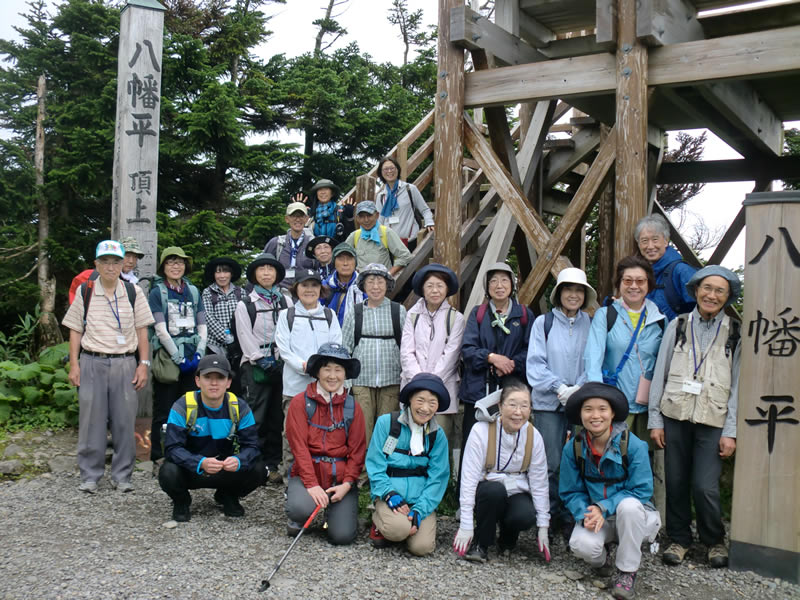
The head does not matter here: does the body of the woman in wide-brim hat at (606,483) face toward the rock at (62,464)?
no

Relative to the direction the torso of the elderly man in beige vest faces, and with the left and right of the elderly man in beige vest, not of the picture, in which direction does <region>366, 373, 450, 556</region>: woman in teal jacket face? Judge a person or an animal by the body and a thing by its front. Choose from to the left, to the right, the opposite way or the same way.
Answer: the same way

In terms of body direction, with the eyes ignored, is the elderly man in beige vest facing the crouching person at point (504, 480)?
no

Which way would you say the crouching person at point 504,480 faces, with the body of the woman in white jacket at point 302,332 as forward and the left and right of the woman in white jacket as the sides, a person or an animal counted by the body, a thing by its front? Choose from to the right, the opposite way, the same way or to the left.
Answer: the same way

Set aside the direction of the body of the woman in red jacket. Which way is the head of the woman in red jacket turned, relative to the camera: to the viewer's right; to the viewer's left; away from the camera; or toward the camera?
toward the camera

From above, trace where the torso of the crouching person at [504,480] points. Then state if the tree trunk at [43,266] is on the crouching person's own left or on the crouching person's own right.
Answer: on the crouching person's own right

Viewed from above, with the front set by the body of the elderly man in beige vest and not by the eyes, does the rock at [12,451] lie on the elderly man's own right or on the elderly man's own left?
on the elderly man's own right

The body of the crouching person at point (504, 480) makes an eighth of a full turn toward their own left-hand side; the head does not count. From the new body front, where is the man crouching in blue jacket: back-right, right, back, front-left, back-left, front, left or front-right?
back-right

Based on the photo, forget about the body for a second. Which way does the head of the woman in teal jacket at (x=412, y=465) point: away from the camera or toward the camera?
toward the camera

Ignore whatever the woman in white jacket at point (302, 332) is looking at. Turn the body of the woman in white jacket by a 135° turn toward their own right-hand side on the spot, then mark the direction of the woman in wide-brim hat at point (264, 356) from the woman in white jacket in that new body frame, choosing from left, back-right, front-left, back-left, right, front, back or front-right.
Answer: front

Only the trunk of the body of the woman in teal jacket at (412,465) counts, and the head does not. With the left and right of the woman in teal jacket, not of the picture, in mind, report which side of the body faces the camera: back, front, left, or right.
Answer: front

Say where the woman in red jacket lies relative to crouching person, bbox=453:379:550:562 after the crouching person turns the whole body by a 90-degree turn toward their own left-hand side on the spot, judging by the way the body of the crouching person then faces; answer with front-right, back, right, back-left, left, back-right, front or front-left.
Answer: back

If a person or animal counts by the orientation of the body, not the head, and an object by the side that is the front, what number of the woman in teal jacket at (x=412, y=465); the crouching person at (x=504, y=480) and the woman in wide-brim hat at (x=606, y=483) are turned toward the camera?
3

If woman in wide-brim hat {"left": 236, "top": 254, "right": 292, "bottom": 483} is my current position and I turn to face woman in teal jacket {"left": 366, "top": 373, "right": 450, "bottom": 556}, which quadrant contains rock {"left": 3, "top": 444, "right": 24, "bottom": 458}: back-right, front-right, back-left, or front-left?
back-right

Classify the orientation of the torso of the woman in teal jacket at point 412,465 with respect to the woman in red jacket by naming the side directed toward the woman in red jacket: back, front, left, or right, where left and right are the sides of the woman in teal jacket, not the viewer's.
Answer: right

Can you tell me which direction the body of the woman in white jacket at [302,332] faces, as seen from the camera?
toward the camera

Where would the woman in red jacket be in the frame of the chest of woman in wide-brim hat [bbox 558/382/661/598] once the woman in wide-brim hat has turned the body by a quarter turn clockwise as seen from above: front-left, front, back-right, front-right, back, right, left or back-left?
front

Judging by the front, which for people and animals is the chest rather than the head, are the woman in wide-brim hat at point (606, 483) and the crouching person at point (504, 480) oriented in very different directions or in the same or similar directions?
same or similar directions

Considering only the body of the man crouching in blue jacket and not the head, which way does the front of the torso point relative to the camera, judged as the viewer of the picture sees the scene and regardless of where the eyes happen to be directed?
toward the camera

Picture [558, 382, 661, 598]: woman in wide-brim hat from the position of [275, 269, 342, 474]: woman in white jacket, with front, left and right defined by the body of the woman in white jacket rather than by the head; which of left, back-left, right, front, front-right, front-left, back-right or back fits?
front-left

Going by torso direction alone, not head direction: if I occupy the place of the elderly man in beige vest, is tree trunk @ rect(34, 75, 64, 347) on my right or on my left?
on my right
